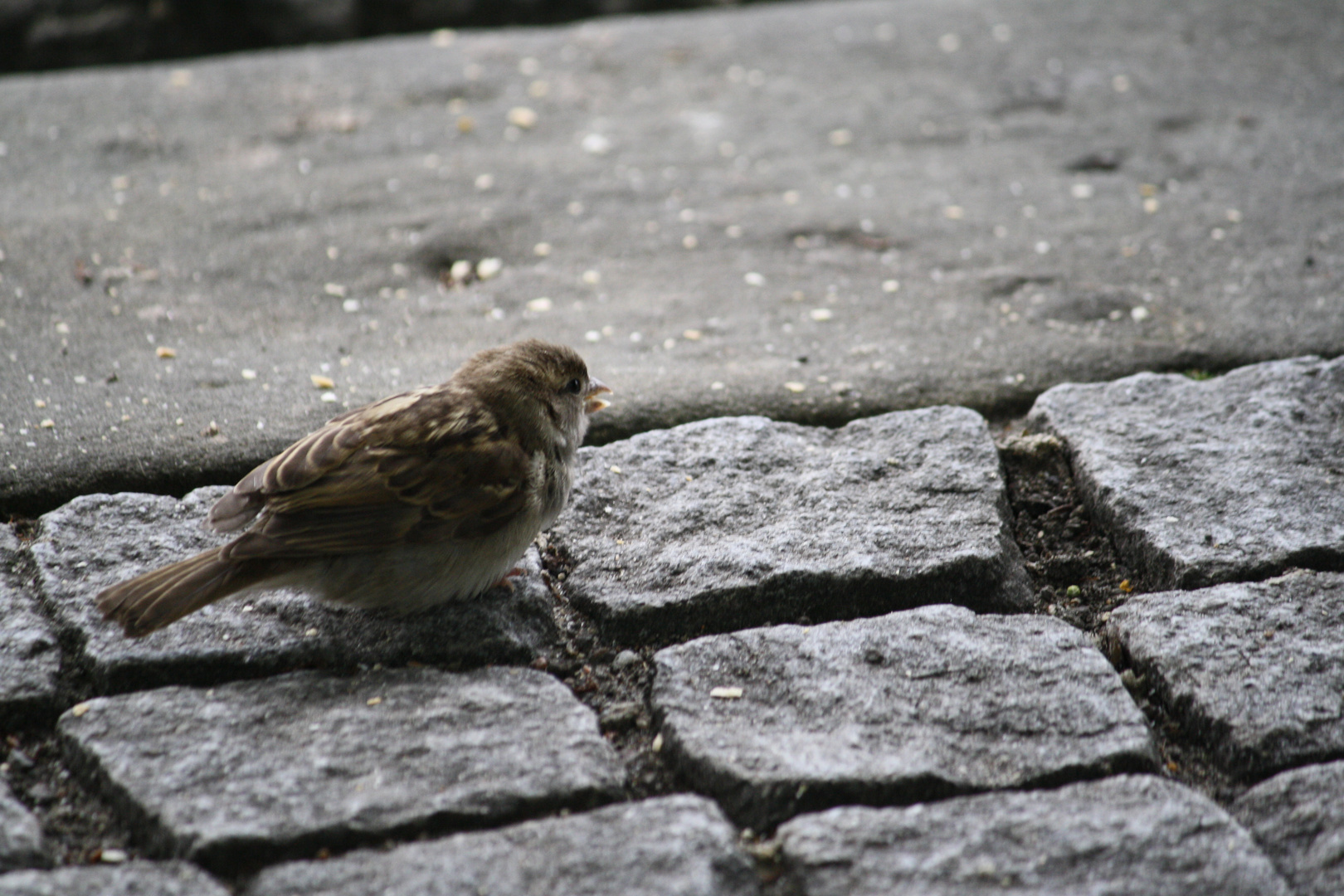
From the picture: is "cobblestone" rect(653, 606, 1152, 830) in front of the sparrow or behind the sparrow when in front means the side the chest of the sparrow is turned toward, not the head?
in front

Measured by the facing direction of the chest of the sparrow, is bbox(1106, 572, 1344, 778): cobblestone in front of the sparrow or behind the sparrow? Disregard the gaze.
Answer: in front

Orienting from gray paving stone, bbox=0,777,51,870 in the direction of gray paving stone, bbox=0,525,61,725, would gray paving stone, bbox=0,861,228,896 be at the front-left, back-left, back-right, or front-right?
back-right

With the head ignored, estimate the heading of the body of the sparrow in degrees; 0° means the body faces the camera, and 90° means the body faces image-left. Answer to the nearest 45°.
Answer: approximately 270°

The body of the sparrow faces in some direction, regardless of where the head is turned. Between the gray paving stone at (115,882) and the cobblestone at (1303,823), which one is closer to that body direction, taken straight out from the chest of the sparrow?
the cobblestone

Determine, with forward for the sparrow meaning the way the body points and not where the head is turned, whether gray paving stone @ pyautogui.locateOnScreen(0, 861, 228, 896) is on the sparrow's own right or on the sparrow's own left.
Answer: on the sparrow's own right

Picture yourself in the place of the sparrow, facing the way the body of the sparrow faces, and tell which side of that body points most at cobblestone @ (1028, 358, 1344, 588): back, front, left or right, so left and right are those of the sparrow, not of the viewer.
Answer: front
